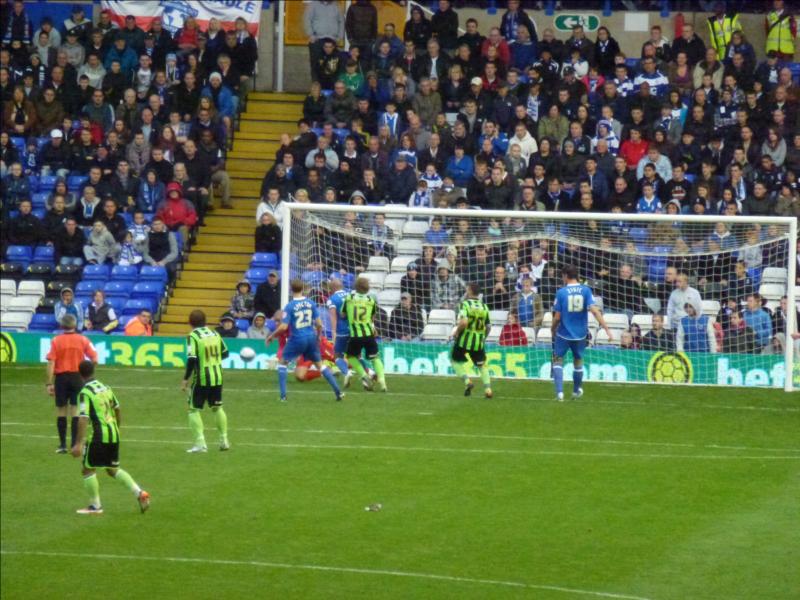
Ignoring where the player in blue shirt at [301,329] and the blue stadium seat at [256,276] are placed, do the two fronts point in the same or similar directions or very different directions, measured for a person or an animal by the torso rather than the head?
very different directions

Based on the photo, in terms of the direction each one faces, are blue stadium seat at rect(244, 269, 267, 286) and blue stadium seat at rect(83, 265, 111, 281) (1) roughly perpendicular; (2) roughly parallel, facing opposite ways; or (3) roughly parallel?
roughly parallel

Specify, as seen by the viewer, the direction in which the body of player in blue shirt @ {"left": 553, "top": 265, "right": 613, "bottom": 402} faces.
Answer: away from the camera

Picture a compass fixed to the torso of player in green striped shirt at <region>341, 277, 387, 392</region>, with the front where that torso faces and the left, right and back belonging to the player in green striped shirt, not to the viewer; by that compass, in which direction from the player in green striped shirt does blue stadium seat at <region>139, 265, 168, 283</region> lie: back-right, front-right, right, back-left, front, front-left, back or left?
front-left

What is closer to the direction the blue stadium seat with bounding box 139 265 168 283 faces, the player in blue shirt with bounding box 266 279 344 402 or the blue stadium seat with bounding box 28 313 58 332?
the player in blue shirt

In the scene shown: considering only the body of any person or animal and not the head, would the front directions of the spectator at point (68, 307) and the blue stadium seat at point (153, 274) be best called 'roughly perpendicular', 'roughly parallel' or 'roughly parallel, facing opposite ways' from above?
roughly parallel

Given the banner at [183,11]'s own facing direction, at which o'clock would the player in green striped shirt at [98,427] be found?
The player in green striped shirt is roughly at 12 o'clock from the banner.

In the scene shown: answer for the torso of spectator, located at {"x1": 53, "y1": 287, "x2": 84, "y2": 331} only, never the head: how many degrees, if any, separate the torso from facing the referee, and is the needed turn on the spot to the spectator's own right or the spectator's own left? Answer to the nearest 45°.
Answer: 0° — they already face them

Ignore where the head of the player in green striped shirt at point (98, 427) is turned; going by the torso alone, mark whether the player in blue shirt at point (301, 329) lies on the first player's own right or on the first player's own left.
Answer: on the first player's own right

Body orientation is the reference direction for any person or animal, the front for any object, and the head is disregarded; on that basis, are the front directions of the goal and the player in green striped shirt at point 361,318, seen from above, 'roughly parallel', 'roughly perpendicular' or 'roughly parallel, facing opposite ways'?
roughly parallel, facing opposite ways

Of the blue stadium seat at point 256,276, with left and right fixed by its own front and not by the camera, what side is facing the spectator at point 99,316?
right

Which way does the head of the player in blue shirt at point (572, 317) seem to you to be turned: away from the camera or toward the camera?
away from the camera

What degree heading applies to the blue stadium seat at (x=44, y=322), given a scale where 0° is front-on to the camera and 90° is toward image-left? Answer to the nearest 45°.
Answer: approximately 0°

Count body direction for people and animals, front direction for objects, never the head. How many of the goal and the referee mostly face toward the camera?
1
